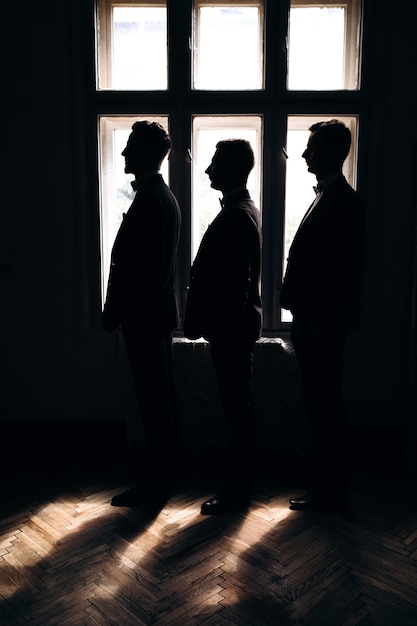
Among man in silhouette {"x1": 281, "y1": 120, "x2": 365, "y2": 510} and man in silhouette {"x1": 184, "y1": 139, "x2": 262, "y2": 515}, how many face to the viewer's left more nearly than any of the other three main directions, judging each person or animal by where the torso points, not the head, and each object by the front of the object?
2

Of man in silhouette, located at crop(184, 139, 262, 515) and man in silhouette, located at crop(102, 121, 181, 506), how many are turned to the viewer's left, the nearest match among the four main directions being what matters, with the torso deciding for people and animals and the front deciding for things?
2

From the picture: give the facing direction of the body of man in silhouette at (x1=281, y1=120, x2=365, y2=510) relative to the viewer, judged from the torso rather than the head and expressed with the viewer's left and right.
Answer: facing to the left of the viewer

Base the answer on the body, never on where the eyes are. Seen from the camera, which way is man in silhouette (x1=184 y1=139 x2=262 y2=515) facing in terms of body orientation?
to the viewer's left

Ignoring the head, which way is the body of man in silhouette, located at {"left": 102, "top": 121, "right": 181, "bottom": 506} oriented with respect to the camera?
to the viewer's left

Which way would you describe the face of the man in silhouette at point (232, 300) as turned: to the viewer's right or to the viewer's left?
to the viewer's left

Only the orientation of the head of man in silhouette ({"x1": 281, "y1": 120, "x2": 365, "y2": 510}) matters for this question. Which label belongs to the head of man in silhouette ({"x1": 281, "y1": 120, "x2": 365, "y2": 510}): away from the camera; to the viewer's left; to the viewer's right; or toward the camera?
to the viewer's left

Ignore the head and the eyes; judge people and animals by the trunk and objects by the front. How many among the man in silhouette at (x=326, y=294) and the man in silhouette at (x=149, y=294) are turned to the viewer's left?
2

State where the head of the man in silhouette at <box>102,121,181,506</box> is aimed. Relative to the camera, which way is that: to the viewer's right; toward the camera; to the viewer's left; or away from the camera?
to the viewer's left
